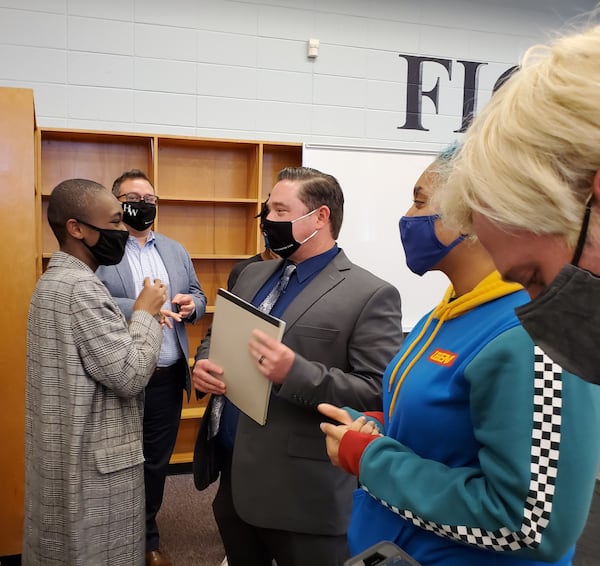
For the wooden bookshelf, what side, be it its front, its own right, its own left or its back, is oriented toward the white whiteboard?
left

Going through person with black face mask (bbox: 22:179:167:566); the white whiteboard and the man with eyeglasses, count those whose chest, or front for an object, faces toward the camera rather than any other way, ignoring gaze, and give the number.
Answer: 2

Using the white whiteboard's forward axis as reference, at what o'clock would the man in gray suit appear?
The man in gray suit is roughly at 12 o'clock from the white whiteboard.

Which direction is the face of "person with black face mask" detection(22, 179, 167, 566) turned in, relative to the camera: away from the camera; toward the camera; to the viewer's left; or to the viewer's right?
to the viewer's right

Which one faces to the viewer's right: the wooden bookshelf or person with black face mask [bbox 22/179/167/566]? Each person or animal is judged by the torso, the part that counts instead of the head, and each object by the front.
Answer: the person with black face mask

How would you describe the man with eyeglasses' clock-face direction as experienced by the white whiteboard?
The man with eyeglasses is roughly at 1 o'clock from the white whiteboard.

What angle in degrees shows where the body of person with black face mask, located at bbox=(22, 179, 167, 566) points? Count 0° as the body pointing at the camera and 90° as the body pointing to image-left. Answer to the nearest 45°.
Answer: approximately 270°

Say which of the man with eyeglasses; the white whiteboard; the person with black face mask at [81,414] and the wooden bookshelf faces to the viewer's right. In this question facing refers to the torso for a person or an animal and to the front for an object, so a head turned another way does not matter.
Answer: the person with black face mask

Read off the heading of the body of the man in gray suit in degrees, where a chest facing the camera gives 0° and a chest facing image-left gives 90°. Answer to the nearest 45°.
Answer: approximately 45°

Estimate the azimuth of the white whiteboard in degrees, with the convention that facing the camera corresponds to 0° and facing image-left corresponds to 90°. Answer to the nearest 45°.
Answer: approximately 0°
